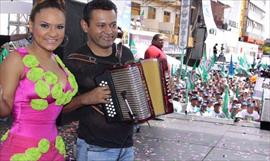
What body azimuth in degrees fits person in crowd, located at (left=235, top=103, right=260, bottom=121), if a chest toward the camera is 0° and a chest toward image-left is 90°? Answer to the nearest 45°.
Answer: approximately 0°

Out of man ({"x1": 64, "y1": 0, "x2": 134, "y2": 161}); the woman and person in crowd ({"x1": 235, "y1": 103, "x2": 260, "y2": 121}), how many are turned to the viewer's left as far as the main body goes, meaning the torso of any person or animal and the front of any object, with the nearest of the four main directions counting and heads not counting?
0

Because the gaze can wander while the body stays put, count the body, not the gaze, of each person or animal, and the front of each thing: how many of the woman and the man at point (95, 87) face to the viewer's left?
0

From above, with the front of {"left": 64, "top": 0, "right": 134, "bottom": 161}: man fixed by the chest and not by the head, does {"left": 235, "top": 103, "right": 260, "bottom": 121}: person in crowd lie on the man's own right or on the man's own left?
on the man's own left

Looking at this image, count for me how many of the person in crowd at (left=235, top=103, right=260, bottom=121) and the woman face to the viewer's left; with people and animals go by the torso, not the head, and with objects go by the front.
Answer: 0

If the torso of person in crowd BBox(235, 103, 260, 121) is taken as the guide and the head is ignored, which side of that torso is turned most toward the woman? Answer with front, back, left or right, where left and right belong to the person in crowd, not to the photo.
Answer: front

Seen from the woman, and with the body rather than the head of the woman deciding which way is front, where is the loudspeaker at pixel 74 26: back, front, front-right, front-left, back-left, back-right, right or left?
back-left

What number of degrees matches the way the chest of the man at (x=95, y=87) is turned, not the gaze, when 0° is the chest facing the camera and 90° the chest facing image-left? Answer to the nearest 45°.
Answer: approximately 315°

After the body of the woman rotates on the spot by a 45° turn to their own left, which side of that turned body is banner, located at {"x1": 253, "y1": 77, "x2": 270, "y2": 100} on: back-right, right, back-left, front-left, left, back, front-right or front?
front-left

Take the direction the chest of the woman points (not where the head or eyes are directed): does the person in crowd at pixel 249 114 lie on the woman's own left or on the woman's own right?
on the woman's own left
